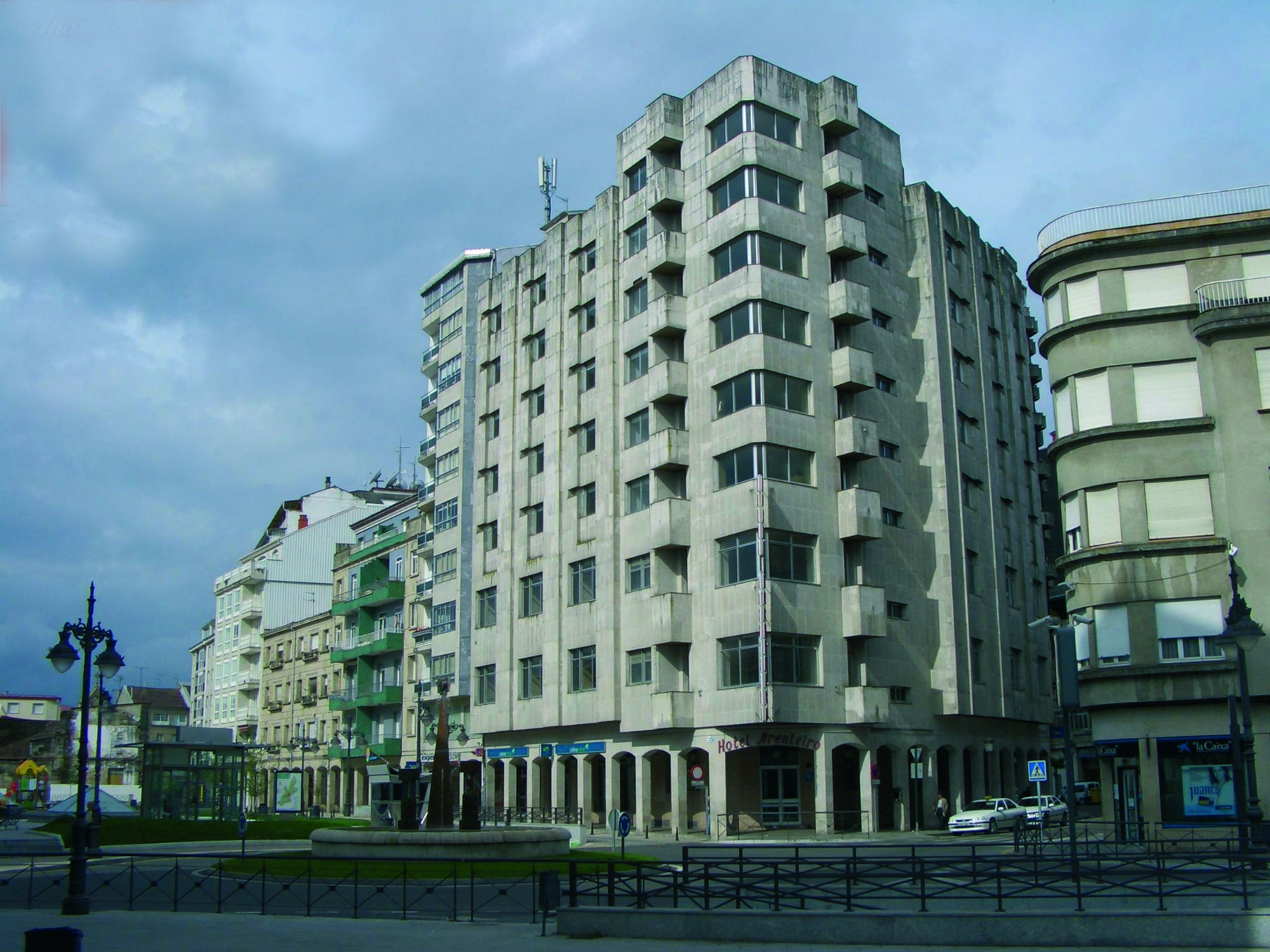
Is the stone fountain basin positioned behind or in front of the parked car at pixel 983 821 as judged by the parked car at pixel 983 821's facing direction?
in front

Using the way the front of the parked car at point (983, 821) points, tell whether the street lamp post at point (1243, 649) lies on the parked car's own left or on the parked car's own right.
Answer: on the parked car's own left

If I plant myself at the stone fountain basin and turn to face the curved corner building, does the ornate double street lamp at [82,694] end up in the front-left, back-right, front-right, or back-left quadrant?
back-right

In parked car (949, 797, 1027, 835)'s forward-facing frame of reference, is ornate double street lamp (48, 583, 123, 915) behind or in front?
in front

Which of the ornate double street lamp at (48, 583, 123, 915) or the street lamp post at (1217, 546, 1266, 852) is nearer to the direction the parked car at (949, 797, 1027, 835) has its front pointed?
the ornate double street lamp

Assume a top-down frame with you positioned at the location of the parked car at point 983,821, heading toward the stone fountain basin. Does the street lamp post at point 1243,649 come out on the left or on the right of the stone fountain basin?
left

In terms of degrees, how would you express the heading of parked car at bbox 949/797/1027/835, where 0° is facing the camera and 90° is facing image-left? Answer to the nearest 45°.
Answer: approximately 45°
